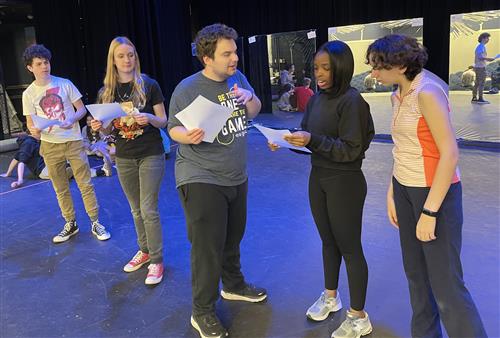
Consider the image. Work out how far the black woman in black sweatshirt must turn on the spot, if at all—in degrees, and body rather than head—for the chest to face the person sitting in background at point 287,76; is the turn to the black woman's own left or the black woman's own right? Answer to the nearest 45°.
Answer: approximately 135° to the black woman's own right

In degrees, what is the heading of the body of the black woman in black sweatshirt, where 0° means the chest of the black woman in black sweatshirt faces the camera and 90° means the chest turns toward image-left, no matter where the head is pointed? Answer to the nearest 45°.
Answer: approximately 45°

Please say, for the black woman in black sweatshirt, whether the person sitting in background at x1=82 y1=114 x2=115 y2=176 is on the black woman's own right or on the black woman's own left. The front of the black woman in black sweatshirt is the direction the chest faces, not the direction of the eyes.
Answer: on the black woman's own right

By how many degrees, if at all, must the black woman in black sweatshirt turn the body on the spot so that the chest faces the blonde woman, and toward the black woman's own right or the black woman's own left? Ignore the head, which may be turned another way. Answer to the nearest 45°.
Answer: approximately 90° to the black woman's own right

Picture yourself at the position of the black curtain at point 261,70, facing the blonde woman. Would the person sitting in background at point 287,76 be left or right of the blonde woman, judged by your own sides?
left
